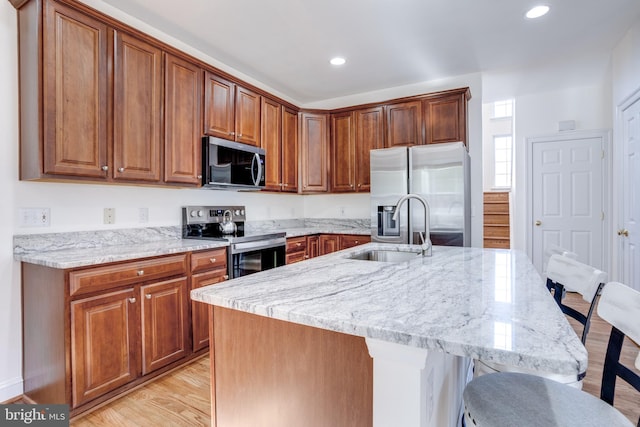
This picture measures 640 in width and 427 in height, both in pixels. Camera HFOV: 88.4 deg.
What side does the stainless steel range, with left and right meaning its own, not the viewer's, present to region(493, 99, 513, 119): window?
left

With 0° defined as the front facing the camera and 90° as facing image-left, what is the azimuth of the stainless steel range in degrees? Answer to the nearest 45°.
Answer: approximately 315°

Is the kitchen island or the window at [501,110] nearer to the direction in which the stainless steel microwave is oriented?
the kitchen island

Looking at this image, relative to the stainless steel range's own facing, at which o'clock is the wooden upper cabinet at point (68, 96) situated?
The wooden upper cabinet is roughly at 3 o'clock from the stainless steel range.

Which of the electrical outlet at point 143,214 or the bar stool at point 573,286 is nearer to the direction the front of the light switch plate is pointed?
the bar stool

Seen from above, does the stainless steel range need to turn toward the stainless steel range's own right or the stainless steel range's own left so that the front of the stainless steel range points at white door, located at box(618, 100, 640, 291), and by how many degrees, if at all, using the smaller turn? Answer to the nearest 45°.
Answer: approximately 45° to the stainless steel range's own left

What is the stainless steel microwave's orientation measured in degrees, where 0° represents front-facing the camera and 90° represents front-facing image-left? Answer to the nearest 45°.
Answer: approximately 315°

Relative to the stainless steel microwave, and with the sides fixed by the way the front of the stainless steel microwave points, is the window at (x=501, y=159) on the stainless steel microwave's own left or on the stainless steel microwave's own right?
on the stainless steel microwave's own left
